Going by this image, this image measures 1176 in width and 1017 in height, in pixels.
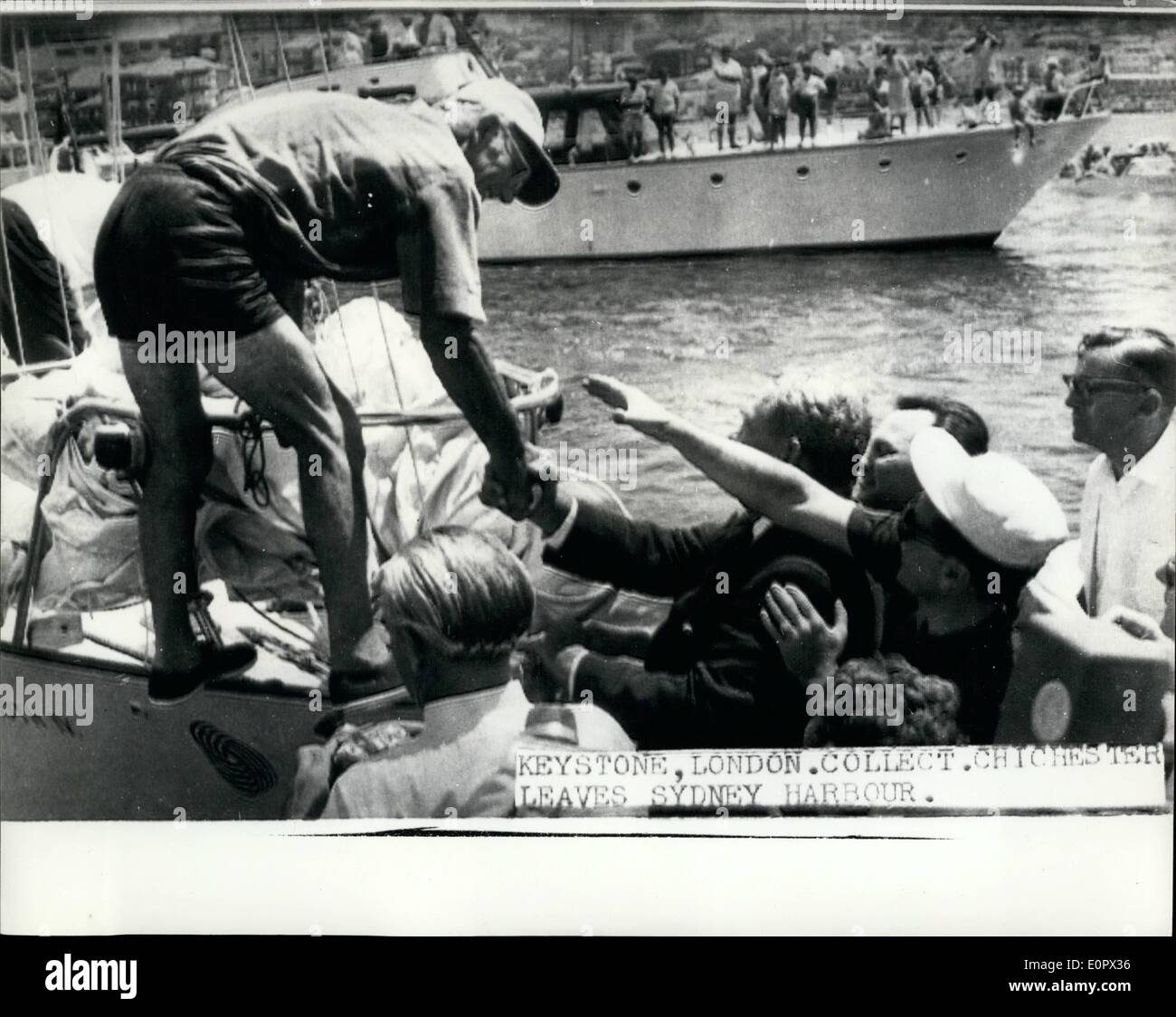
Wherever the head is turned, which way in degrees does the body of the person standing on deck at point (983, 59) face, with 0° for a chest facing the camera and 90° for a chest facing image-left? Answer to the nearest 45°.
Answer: approximately 0°

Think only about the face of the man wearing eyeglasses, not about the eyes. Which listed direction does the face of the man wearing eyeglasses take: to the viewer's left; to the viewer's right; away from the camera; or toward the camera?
to the viewer's left

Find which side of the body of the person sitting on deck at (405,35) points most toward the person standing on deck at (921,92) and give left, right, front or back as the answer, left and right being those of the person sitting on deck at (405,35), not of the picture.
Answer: left

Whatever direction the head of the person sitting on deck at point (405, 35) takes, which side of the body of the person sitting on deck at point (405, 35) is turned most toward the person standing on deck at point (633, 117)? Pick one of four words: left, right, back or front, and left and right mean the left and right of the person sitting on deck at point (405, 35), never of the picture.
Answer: left

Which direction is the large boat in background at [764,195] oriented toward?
to the viewer's right

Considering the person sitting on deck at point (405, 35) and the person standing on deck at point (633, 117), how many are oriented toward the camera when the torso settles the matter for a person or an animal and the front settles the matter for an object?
2

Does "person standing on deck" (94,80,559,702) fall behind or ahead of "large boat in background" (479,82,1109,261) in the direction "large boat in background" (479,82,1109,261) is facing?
behind
